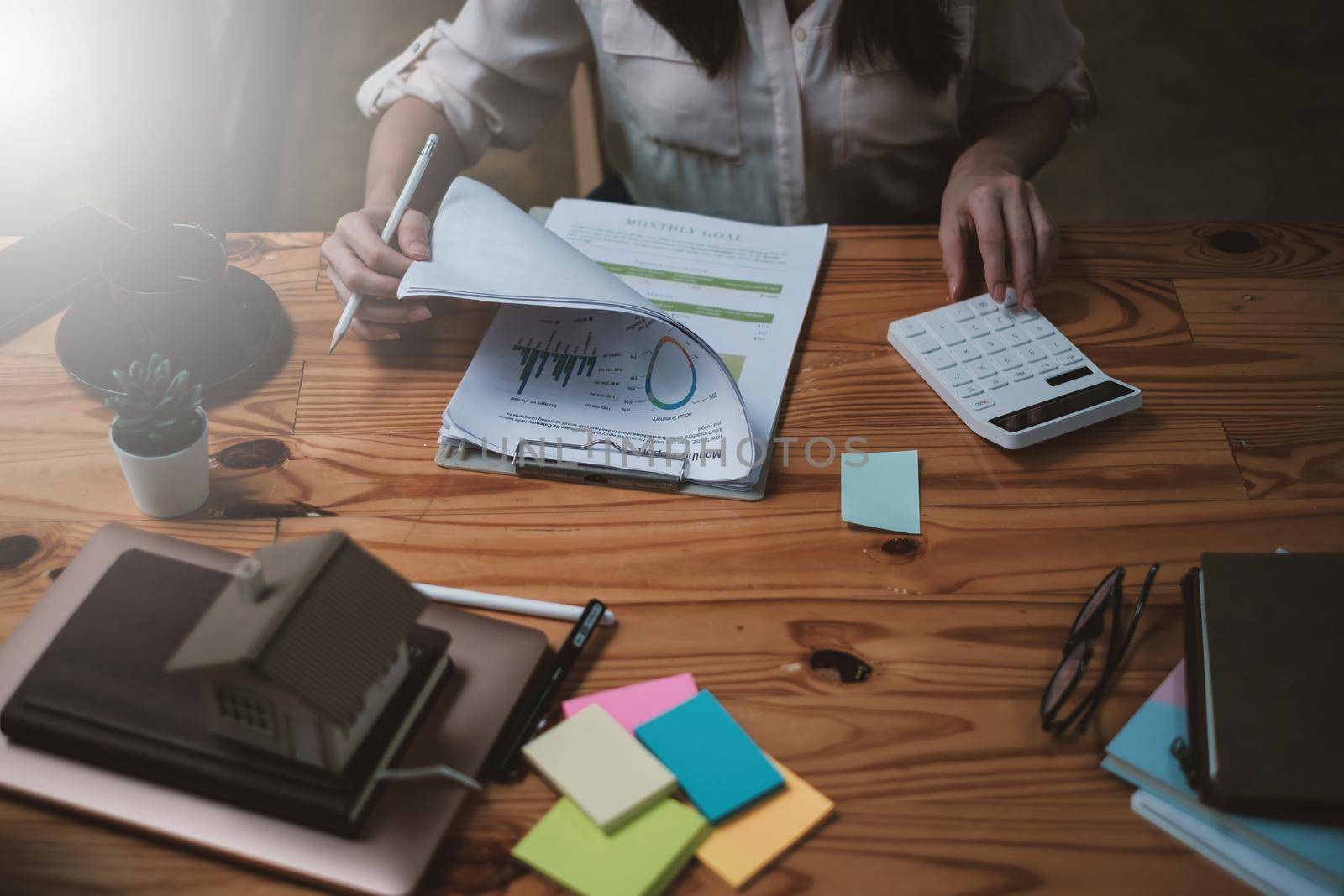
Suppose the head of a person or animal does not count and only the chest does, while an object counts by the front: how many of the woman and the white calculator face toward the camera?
1

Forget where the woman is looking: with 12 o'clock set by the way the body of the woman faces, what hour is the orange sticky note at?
The orange sticky note is roughly at 12 o'clock from the woman.

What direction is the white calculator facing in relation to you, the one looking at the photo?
facing away from the viewer and to the left of the viewer

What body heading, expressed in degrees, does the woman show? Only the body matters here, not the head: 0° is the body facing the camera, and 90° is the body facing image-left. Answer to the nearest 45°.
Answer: approximately 0°
